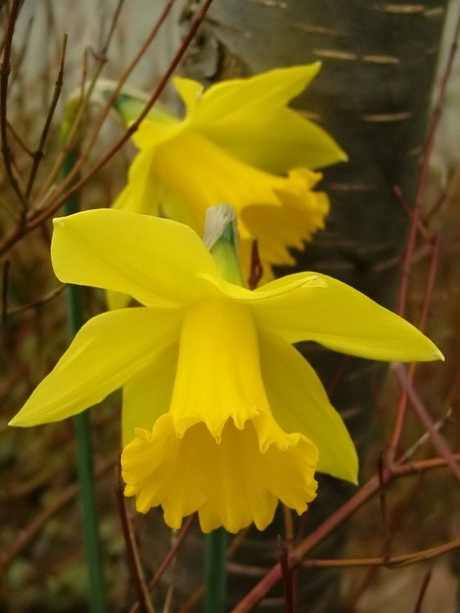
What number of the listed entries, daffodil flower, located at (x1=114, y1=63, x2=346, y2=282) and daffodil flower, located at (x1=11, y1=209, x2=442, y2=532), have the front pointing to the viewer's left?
0

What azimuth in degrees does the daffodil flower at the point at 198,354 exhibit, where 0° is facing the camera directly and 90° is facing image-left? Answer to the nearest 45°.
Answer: approximately 0°

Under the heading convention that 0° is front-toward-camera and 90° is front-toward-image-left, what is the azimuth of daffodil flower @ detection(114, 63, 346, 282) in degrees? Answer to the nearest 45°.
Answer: approximately 315°
